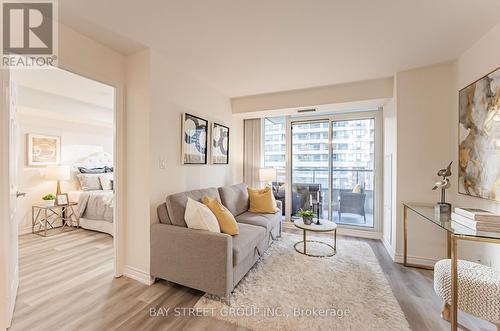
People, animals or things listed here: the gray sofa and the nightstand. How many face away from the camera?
0

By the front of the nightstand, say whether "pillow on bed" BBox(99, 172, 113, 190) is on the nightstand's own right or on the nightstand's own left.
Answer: on the nightstand's own left

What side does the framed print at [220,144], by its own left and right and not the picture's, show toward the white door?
right

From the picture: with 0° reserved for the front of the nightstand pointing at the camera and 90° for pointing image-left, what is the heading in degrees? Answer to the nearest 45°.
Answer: approximately 315°

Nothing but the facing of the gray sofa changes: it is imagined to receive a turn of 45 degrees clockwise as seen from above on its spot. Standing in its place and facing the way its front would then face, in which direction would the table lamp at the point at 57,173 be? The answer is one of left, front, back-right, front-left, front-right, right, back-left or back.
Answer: back-right

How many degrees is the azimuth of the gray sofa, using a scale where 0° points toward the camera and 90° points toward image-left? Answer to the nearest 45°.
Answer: approximately 315°

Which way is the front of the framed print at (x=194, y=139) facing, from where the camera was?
facing the viewer and to the right of the viewer

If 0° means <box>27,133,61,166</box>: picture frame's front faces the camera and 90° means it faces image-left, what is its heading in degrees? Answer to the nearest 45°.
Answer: approximately 315°

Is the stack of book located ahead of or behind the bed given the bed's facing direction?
ahead

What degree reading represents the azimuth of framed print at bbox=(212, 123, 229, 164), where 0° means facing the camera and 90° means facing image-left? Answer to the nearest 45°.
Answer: approximately 315°

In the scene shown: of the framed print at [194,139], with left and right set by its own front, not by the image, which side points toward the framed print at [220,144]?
left

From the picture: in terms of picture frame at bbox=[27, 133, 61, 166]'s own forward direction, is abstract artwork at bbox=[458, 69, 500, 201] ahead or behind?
ahead
